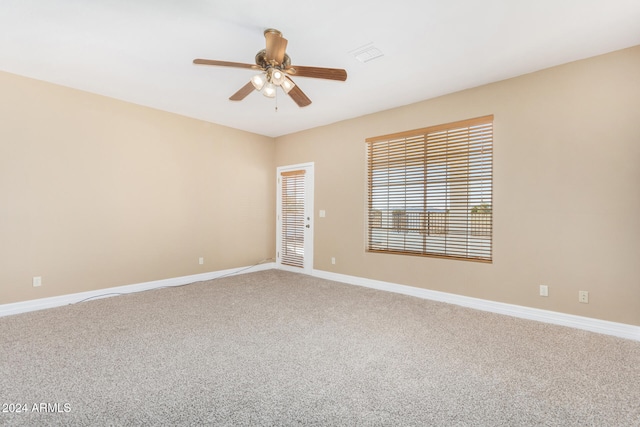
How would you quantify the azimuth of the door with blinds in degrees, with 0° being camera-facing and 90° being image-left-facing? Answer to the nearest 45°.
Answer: approximately 45°

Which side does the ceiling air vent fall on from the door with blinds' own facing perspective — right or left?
on its left
